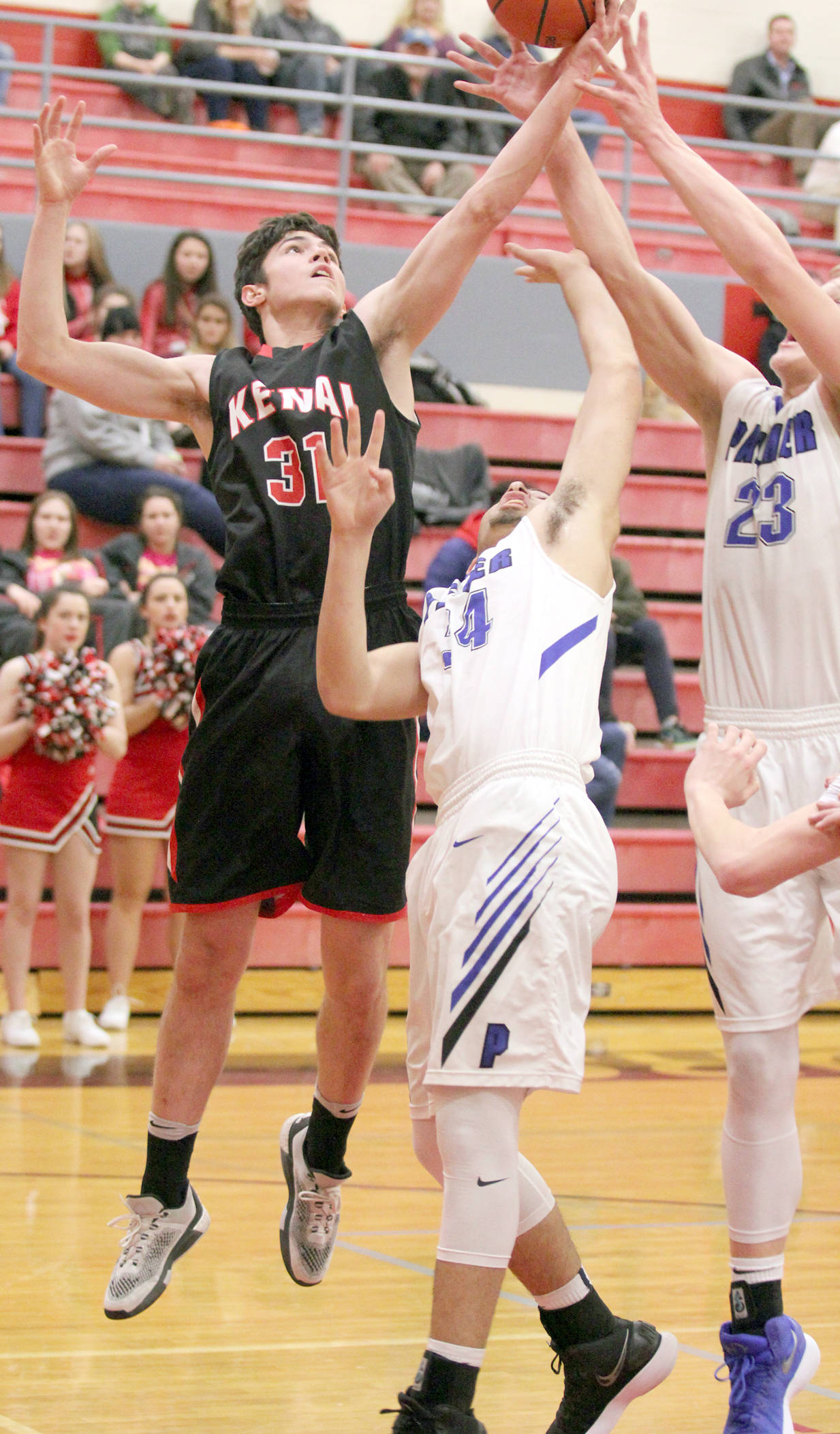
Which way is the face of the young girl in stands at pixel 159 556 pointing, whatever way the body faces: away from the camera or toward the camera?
toward the camera

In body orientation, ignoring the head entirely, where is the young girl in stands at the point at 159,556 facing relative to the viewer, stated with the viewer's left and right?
facing the viewer

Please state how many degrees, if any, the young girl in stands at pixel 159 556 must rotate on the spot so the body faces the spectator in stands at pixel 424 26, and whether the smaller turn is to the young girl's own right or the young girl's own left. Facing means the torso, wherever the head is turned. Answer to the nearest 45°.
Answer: approximately 180°

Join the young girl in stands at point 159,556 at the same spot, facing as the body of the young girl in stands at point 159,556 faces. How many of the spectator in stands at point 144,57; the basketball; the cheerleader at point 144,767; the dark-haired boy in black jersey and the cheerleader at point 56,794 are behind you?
1

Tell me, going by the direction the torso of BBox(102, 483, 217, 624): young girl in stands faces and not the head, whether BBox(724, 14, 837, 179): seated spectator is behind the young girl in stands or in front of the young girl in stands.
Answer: behind

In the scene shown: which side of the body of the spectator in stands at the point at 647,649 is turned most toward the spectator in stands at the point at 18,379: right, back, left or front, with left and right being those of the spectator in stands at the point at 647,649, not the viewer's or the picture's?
right

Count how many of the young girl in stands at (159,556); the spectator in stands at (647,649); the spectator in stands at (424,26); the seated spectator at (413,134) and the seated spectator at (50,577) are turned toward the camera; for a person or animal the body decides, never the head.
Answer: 5

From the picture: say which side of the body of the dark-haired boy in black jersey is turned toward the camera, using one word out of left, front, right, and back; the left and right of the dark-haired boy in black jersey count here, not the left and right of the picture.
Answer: front

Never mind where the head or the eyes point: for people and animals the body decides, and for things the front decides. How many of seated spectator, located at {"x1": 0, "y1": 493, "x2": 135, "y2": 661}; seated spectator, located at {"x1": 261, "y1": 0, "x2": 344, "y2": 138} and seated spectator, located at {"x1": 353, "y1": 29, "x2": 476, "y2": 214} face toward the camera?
3

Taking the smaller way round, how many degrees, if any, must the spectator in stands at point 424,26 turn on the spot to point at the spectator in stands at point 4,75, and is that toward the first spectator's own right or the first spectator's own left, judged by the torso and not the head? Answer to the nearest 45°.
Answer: approximately 45° to the first spectator's own right

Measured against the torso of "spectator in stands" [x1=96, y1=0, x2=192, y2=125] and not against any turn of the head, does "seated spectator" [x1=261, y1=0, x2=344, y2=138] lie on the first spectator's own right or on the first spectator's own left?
on the first spectator's own left

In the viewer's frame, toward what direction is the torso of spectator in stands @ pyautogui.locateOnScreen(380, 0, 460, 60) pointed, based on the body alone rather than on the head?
toward the camera

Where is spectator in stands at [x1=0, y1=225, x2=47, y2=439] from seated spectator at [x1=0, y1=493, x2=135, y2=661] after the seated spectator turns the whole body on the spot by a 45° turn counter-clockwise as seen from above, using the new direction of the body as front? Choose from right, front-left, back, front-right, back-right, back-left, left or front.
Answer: back-left

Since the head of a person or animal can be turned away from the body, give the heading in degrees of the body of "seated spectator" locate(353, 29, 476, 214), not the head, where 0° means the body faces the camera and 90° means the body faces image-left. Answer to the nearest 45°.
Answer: approximately 0°

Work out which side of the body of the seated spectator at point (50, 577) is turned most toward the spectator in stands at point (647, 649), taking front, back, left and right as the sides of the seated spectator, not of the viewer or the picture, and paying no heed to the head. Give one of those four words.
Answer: left

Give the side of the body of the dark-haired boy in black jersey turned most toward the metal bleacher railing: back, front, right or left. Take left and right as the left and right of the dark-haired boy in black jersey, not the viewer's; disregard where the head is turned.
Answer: back

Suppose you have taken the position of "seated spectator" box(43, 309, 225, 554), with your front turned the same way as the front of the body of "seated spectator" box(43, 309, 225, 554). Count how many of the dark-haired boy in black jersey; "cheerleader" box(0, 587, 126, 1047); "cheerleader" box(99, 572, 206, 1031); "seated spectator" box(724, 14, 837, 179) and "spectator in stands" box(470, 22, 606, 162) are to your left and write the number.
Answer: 2

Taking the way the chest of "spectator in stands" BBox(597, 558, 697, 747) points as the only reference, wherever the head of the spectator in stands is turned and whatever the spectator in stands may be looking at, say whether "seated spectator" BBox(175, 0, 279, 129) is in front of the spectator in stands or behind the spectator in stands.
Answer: behind
